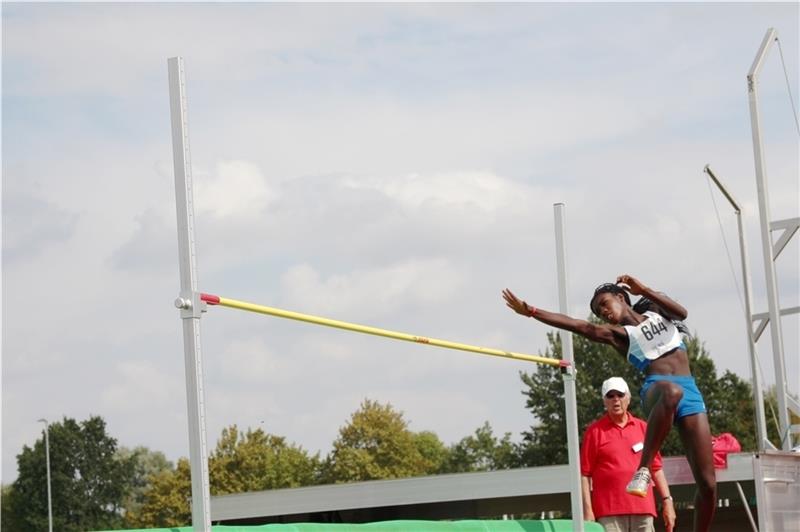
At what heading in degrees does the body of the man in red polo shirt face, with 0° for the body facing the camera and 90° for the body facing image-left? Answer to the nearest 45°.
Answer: approximately 0°

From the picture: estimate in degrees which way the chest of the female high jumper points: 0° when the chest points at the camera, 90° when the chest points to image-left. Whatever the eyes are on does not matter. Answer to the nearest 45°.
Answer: approximately 0°

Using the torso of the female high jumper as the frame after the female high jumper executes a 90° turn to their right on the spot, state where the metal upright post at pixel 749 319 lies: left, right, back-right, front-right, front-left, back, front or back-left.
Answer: right

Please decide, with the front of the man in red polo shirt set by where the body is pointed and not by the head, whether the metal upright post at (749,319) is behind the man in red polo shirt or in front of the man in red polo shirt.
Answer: behind

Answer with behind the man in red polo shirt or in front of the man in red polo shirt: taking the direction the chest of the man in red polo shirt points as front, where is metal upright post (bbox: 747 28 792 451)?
behind

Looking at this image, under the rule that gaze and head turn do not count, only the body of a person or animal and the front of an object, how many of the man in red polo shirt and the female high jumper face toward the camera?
2

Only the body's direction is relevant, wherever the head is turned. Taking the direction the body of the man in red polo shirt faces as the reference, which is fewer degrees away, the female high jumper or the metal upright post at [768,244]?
the female high jumper
